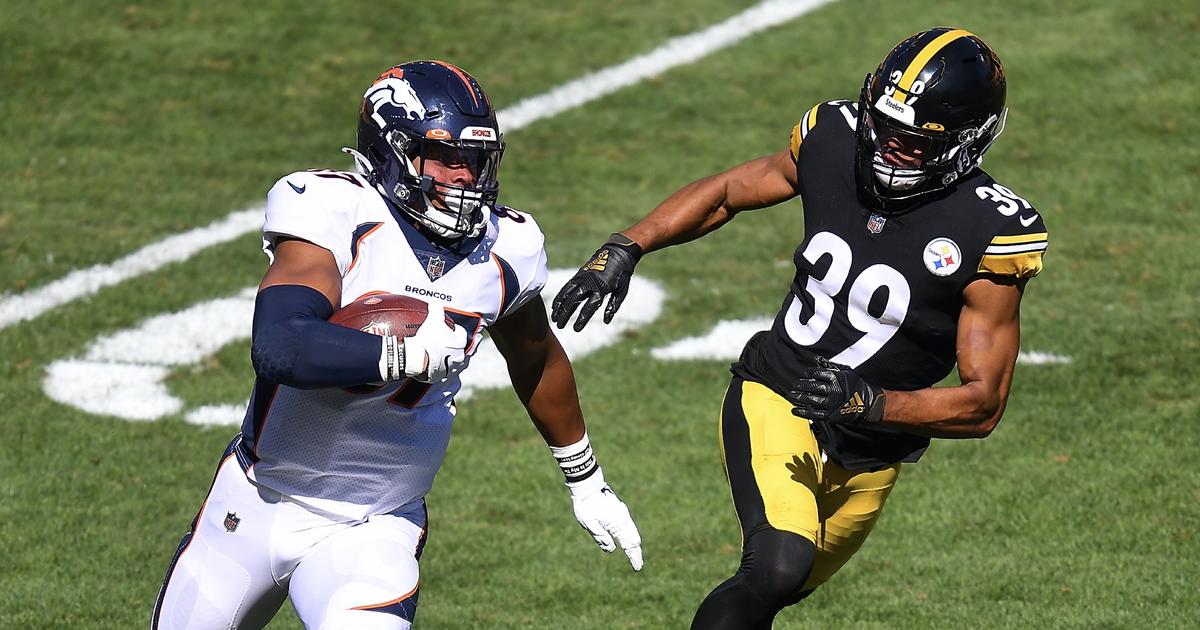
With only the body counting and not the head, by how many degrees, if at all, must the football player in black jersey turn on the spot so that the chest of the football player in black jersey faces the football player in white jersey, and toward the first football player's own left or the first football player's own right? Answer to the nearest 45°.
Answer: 0° — they already face them

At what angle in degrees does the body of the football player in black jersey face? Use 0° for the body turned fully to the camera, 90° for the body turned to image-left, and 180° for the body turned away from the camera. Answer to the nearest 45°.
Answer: approximately 45°

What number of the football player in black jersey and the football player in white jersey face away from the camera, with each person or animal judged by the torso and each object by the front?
0
